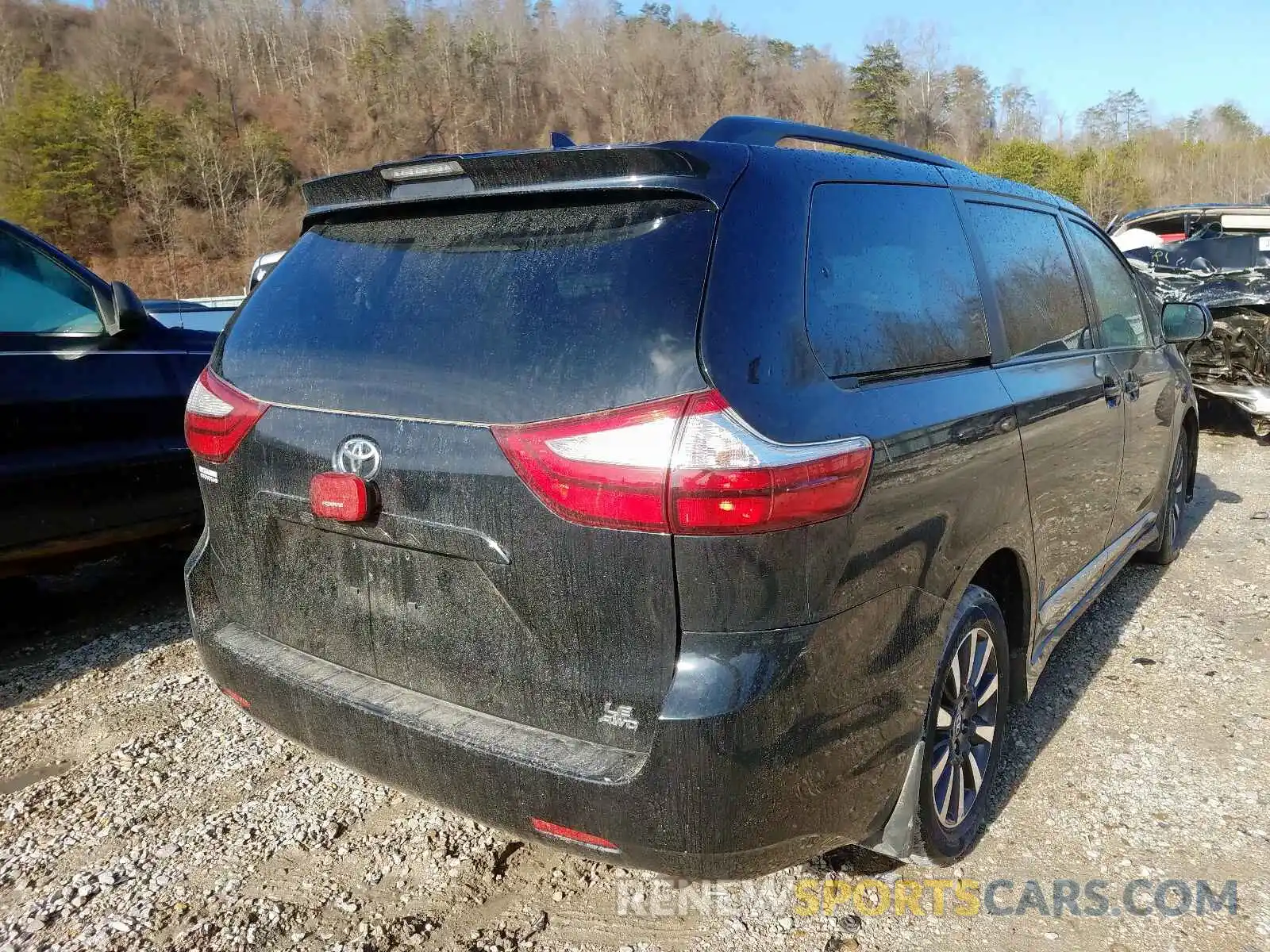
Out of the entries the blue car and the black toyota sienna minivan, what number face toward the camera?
0

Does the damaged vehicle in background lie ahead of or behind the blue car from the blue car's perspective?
ahead

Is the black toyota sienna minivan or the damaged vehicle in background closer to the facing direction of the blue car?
the damaged vehicle in background

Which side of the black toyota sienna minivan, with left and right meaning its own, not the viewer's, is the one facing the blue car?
left

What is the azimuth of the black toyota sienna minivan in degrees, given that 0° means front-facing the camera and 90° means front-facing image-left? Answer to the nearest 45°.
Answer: approximately 225°

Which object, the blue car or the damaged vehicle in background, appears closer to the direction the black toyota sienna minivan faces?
the damaged vehicle in background

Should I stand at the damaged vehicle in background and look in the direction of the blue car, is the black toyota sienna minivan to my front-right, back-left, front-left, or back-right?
front-left

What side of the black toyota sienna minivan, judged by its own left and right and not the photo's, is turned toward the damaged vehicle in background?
front

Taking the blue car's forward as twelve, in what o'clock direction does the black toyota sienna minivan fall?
The black toyota sienna minivan is roughly at 2 o'clock from the blue car.

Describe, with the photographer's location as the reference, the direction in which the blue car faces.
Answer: facing away from the viewer and to the right of the viewer
